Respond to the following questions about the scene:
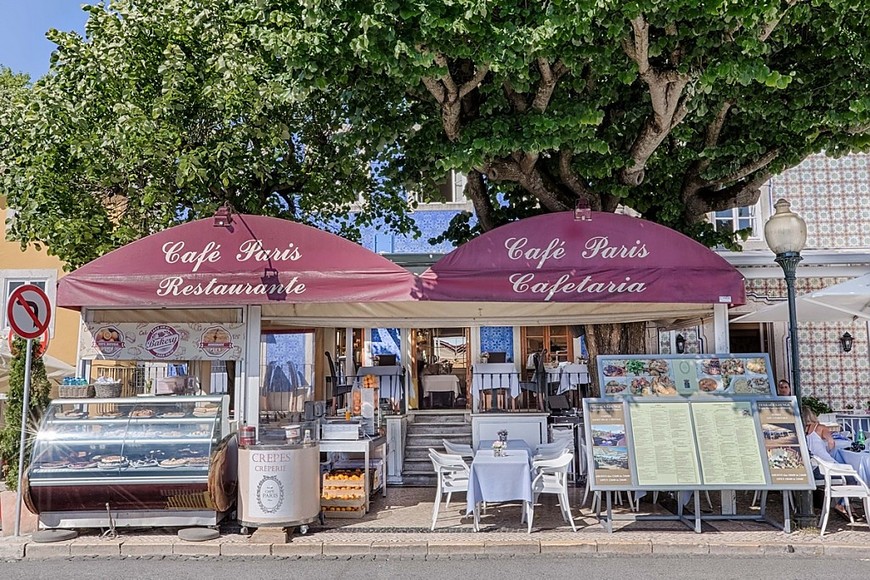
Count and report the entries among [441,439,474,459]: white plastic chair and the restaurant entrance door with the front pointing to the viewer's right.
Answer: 1

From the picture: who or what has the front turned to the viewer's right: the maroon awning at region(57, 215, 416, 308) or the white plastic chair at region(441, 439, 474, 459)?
the white plastic chair

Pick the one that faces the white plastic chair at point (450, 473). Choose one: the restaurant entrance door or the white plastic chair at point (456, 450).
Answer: the restaurant entrance door

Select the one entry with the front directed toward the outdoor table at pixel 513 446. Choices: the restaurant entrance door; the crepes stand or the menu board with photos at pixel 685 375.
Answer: the restaurant entrance door

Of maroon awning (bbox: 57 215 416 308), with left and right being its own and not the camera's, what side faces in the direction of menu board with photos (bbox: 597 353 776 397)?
left

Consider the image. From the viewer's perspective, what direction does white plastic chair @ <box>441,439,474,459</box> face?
to the viewer's right

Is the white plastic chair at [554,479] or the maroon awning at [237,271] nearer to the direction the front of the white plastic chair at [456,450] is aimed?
the white plastic chair

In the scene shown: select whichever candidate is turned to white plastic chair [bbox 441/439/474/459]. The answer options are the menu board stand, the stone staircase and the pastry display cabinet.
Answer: the stone staircase
